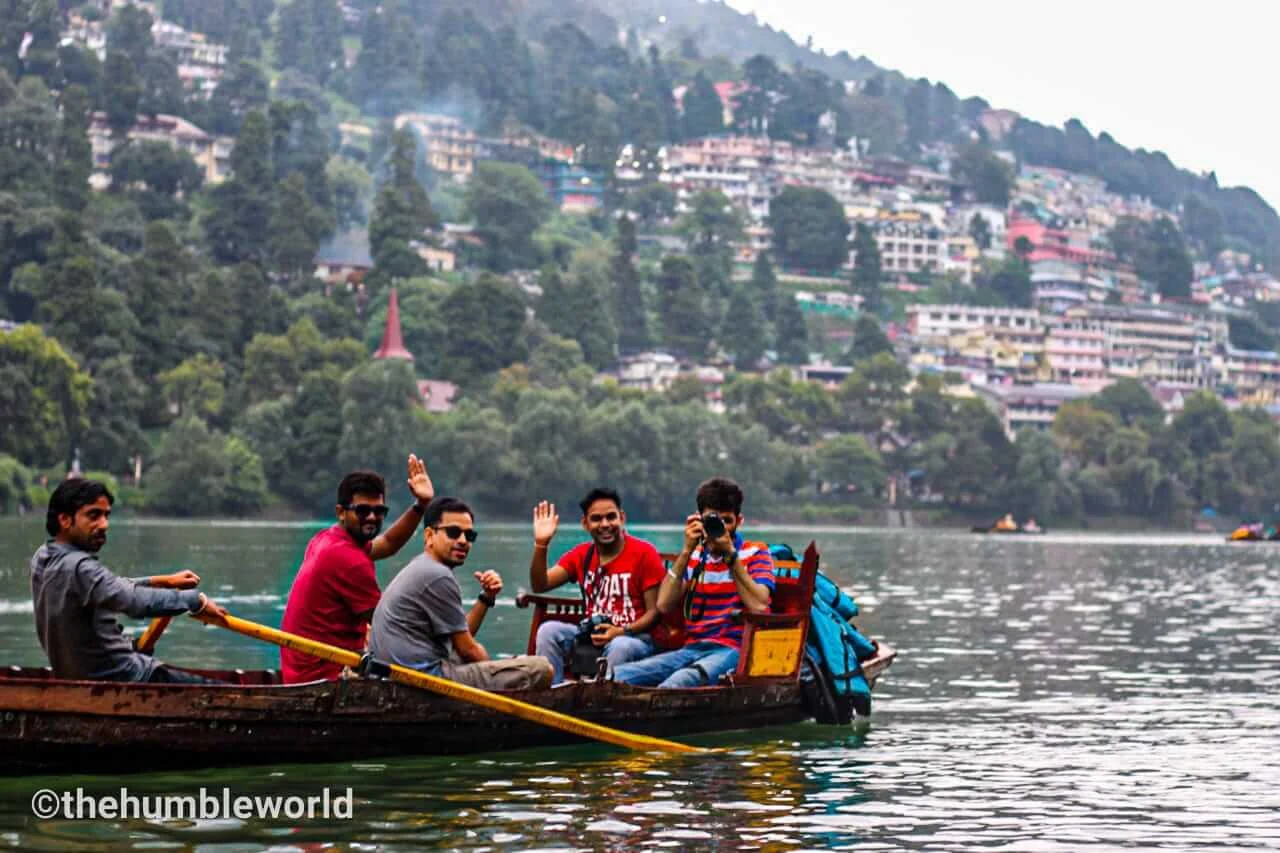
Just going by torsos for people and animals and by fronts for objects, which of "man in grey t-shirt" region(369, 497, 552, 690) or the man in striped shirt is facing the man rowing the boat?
the man in striped shirt

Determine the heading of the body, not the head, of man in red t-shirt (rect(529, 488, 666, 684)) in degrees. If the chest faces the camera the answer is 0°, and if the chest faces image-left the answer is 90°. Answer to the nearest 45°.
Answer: approximately 0°

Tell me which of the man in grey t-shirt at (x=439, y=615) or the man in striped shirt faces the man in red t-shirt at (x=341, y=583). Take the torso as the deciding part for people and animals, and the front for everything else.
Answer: the man in striped shirt

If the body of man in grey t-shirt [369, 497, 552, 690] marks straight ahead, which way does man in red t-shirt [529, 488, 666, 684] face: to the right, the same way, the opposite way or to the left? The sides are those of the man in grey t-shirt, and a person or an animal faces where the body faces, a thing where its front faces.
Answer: to the right

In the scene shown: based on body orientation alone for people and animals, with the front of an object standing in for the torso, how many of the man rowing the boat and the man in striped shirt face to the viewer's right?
1

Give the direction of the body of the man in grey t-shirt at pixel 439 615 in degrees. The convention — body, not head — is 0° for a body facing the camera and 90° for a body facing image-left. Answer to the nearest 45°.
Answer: approximately 270°

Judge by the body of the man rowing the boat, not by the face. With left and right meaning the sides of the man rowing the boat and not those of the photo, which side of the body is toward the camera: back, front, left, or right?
right

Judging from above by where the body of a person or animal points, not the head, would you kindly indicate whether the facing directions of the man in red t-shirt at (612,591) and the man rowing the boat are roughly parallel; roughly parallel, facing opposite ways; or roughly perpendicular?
roughly perpendicular

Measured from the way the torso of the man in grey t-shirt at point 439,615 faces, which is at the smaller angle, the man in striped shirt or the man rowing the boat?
the man in striped shirt
